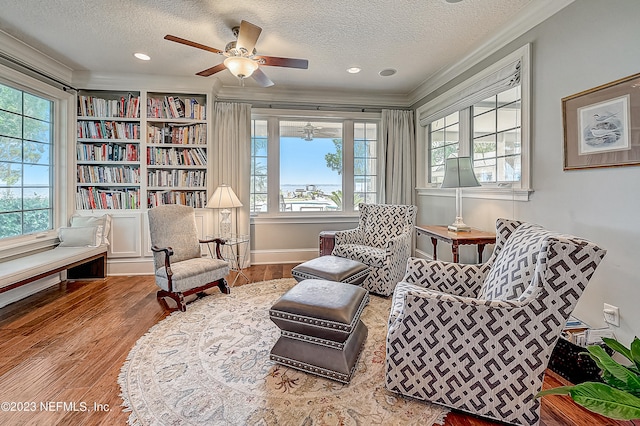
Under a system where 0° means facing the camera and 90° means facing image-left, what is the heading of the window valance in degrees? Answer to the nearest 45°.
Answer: approximately 45°

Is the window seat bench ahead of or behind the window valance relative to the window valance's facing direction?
ahead

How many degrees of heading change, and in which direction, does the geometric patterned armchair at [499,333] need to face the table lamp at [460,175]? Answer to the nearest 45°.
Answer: approximately 90° to its right

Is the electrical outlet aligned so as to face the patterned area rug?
yes

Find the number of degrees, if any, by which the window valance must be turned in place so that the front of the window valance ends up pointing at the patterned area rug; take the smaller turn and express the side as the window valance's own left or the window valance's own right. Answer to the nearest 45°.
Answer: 0° — it already faces it

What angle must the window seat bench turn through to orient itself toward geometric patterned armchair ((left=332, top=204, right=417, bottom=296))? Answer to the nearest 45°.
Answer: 0° — it already faces it

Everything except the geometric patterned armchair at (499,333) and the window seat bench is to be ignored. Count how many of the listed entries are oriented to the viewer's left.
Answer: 1

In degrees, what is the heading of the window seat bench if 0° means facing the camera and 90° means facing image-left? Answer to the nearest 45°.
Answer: approximately 315°

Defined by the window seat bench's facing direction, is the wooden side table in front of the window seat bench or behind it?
in front

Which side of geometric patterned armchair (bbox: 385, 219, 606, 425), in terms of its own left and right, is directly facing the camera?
left

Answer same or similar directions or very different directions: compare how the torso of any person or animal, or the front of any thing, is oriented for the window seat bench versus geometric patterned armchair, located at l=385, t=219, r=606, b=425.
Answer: very different directions
